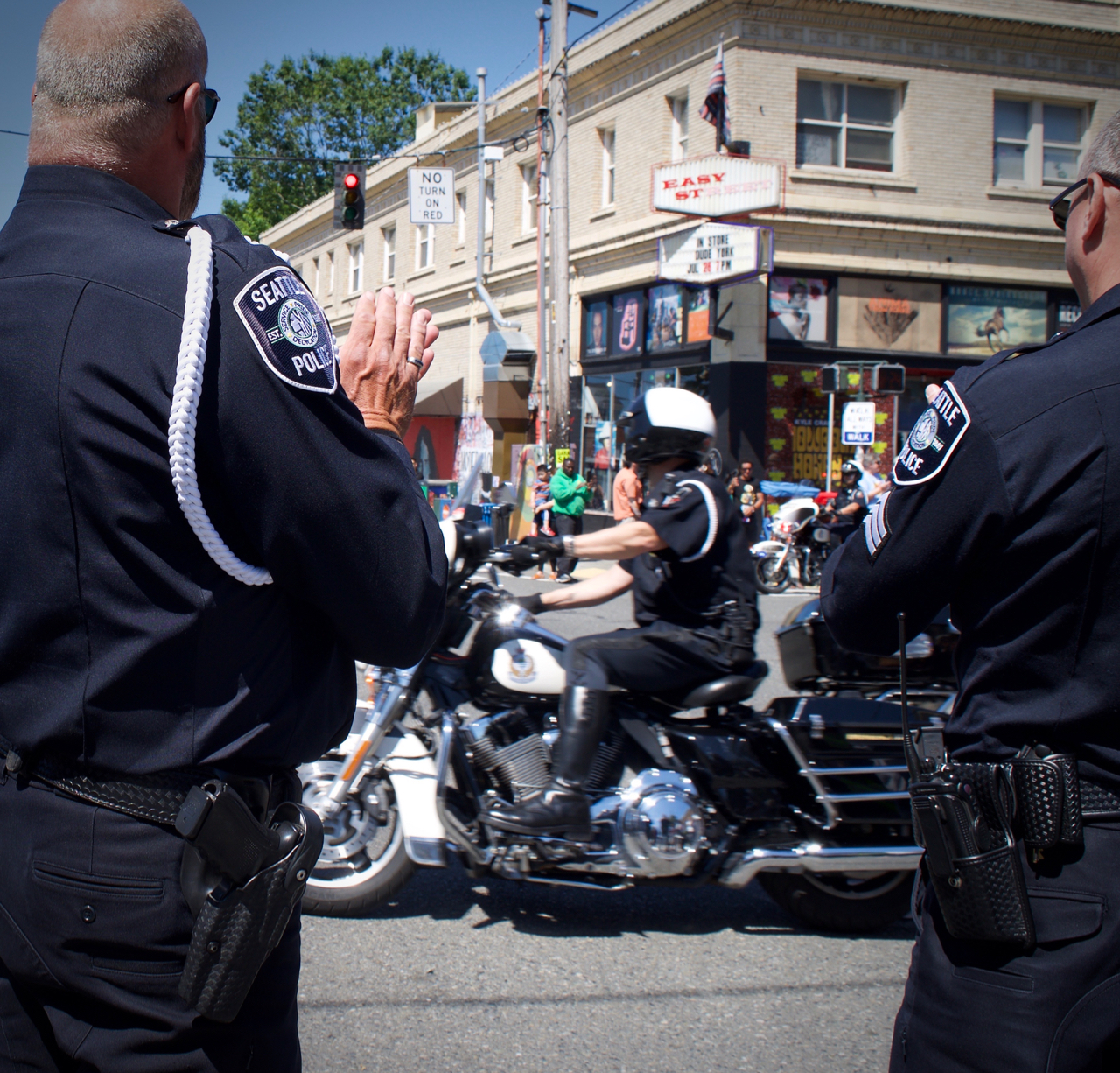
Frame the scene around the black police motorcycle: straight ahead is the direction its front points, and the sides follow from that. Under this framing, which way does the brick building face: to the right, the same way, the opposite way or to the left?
to the left

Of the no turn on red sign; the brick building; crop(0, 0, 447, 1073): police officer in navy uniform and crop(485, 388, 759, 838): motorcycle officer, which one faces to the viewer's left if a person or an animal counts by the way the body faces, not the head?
the motorcycle officer

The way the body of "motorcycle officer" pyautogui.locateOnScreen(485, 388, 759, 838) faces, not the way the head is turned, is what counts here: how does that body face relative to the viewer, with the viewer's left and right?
facing to the left of the viewer

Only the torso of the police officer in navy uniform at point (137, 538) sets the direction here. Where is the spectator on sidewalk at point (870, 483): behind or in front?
in front

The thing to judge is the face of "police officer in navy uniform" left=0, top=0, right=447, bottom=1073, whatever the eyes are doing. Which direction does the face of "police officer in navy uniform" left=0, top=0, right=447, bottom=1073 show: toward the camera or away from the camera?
away from the camera

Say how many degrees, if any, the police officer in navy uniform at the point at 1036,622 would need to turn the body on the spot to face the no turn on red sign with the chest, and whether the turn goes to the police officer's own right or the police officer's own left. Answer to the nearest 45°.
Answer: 0° — they already face it

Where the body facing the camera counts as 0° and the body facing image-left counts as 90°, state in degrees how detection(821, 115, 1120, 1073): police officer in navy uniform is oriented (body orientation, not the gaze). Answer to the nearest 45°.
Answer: approximately 135°

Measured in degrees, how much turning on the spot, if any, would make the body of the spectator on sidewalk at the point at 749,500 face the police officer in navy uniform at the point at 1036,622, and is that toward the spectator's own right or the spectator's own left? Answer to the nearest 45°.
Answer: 0° — they already face them

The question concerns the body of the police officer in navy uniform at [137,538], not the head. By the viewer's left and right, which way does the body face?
facing away from the viewer and to the right of the viewer

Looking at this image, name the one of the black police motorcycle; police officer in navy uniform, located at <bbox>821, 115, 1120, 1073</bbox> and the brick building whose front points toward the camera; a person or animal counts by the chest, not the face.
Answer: the brick building

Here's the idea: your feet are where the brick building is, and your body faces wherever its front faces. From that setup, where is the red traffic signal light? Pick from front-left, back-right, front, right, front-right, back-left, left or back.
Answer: front-right

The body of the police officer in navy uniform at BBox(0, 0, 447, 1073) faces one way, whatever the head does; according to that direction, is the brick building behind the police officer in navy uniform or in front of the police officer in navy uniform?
in front

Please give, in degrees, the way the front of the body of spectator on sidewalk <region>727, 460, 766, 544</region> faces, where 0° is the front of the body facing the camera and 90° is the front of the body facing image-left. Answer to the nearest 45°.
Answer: approximately 0°

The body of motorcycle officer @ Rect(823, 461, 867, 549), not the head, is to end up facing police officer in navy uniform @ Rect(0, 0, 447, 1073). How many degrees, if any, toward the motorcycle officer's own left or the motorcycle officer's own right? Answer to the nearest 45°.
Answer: approximately 45° to the motorcycle officer's own left

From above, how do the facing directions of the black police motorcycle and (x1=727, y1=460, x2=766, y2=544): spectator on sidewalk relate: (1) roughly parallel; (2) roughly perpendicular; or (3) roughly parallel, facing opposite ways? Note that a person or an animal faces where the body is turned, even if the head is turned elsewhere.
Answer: roughly perpendicular
